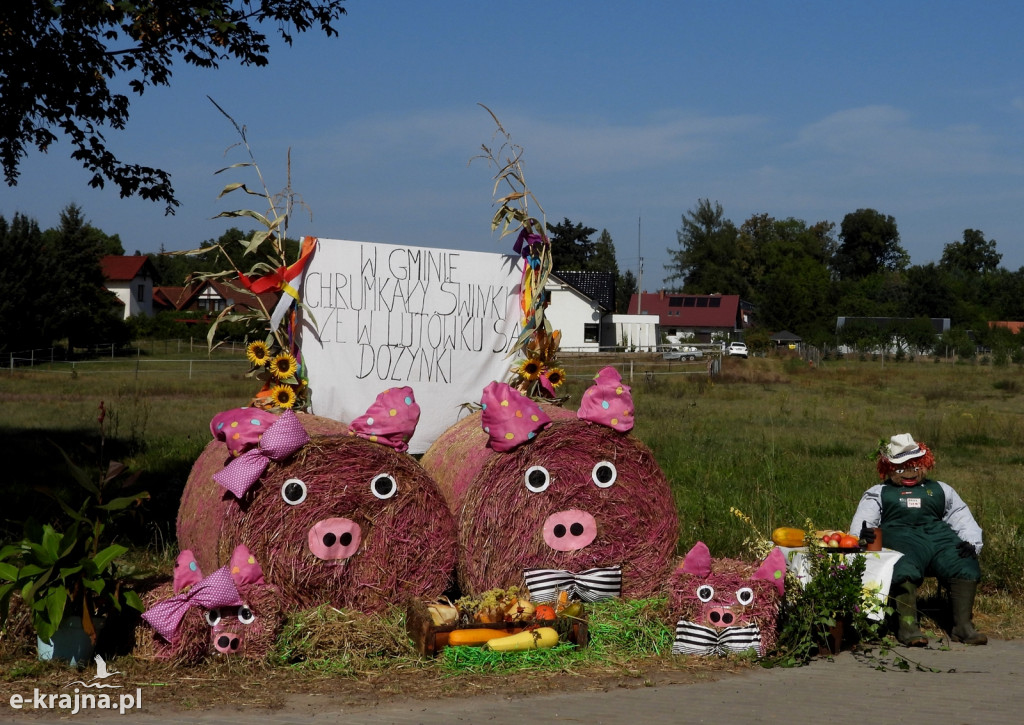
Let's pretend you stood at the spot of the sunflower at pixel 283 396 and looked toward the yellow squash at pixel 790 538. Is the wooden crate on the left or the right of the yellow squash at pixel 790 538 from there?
right

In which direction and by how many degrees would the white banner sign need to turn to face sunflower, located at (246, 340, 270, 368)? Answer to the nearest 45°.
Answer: approximately 45° to its right

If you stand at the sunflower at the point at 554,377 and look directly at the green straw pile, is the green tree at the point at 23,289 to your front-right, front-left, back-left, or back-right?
back-right

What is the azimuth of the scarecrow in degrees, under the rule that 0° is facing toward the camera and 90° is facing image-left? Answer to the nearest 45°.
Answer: approximately 0°

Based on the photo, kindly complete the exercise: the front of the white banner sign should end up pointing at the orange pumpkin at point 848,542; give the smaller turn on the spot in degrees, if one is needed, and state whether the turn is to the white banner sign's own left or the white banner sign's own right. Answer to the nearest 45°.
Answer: approximately 45° to the white banner sign's own left

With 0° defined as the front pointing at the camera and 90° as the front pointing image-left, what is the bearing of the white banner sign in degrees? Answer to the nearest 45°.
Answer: approximately 0°

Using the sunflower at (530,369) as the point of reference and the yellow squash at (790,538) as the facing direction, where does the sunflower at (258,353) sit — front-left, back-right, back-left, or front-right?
back-right

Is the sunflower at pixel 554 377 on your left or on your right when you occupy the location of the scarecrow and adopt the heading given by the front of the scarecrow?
on your right

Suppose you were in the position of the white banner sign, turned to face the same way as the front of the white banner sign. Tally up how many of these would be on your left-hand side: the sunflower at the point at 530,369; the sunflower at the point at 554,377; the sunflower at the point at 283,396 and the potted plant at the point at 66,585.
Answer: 2

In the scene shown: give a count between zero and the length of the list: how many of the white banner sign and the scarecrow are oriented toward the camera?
2

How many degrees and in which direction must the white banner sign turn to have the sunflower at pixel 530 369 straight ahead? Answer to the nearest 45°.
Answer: approximately 90° to its left

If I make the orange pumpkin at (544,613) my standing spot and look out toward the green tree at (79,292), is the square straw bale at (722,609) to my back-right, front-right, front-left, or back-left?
back-right

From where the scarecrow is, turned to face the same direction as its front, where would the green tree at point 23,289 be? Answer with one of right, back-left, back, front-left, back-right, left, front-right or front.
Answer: back-right

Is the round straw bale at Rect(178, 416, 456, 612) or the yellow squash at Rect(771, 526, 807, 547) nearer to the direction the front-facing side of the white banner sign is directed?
the round straw bale
